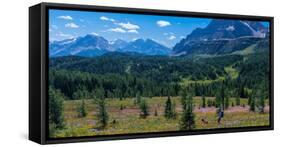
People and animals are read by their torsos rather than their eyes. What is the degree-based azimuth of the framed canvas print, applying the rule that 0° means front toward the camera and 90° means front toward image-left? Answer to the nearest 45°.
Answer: approximately 315°
